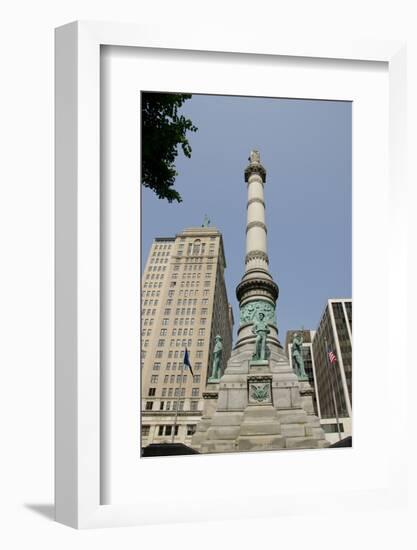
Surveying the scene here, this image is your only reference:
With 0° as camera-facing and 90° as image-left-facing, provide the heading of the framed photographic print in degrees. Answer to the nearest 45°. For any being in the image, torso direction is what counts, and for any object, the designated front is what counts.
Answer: approximately 315°
